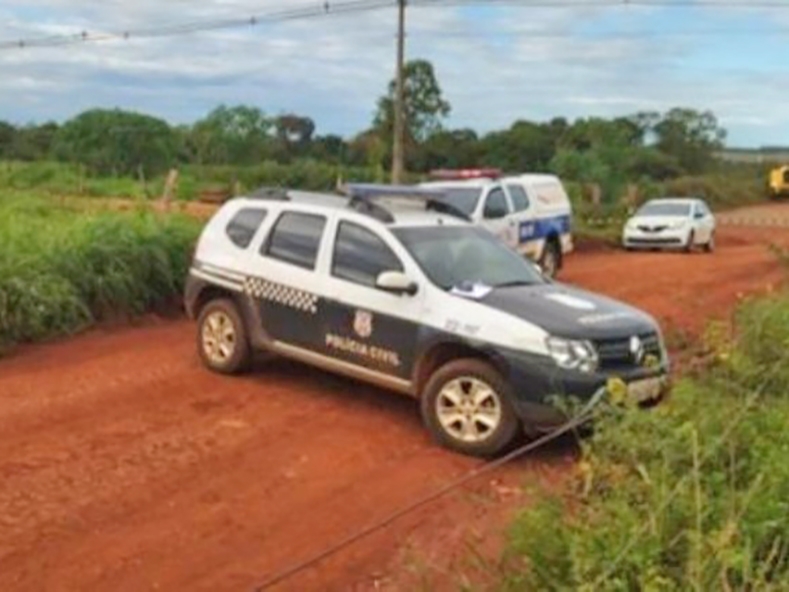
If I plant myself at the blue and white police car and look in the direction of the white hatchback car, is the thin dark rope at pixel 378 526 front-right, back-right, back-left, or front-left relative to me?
back-right

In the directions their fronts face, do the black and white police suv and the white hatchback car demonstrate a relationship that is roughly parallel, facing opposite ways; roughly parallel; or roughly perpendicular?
roughly perpendicular

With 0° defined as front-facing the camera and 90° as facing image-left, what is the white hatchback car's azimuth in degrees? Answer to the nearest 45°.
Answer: approximately 45°

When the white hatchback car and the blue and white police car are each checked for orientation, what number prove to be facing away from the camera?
0

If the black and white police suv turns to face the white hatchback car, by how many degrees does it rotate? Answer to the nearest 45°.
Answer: approximately 135° to its left

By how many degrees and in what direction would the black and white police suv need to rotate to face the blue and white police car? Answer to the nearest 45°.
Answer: approximately 135° to its left

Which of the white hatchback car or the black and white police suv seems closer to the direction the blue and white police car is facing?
the black and white police suv

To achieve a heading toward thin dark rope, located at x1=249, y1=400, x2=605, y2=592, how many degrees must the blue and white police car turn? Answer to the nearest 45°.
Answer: approximately 45° to its left
